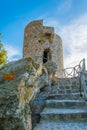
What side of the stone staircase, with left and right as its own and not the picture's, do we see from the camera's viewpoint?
front

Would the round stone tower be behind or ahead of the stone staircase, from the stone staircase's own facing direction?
behind

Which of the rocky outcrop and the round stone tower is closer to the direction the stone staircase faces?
the rocky outcrop

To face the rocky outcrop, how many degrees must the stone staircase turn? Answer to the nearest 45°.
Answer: approximately 45° to its right

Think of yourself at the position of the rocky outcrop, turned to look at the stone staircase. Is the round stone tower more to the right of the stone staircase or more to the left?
left
